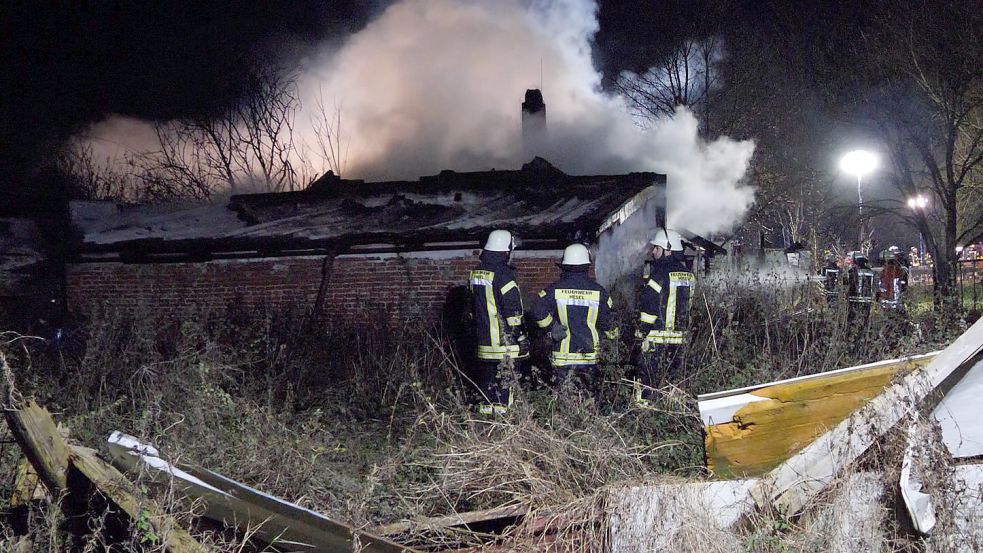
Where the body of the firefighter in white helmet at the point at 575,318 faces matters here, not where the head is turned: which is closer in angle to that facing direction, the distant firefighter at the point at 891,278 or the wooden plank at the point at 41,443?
the distant firefighter

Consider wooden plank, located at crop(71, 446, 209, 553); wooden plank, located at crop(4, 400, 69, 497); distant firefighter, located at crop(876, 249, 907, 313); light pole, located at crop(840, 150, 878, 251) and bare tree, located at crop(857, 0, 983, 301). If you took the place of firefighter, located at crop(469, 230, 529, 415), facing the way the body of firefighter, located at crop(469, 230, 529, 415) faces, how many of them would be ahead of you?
3

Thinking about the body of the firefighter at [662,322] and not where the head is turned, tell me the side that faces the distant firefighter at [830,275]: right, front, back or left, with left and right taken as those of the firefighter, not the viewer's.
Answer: right

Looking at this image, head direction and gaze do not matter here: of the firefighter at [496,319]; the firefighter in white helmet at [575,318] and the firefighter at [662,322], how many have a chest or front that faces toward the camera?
0

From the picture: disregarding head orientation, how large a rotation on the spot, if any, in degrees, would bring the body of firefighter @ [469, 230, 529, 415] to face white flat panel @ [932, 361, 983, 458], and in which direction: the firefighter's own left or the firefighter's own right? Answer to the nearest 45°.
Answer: approximately 90° to the firefighter's own right

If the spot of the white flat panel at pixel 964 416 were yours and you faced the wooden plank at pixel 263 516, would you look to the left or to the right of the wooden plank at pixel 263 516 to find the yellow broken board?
right

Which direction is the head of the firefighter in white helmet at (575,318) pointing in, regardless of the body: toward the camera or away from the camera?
away from the camera

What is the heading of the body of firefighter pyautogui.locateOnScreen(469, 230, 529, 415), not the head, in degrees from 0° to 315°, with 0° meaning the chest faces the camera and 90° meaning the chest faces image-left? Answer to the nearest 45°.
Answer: approximately 225°

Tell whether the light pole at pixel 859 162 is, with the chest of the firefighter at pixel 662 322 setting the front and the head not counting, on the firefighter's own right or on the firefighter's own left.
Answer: on the firefighter's own right

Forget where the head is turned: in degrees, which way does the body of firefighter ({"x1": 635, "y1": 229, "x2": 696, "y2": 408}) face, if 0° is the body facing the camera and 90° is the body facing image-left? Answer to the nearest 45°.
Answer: approximately 135°

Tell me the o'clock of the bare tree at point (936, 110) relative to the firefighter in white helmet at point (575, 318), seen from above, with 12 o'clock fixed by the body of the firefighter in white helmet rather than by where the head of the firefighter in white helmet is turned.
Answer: The bare tree is roughly at 1 o'clock from the firefighter in white helmet.

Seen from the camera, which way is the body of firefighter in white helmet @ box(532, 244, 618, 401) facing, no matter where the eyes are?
away from the camera

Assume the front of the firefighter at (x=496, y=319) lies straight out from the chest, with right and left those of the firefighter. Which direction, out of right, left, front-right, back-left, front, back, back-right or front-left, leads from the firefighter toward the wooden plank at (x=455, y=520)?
back-right

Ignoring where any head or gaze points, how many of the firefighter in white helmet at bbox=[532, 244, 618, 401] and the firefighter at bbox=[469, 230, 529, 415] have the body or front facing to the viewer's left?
0

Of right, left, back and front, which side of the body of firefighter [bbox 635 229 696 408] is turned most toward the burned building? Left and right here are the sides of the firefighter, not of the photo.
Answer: front

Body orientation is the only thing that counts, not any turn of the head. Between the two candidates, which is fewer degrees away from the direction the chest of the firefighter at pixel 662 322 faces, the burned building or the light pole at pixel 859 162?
the burned building
